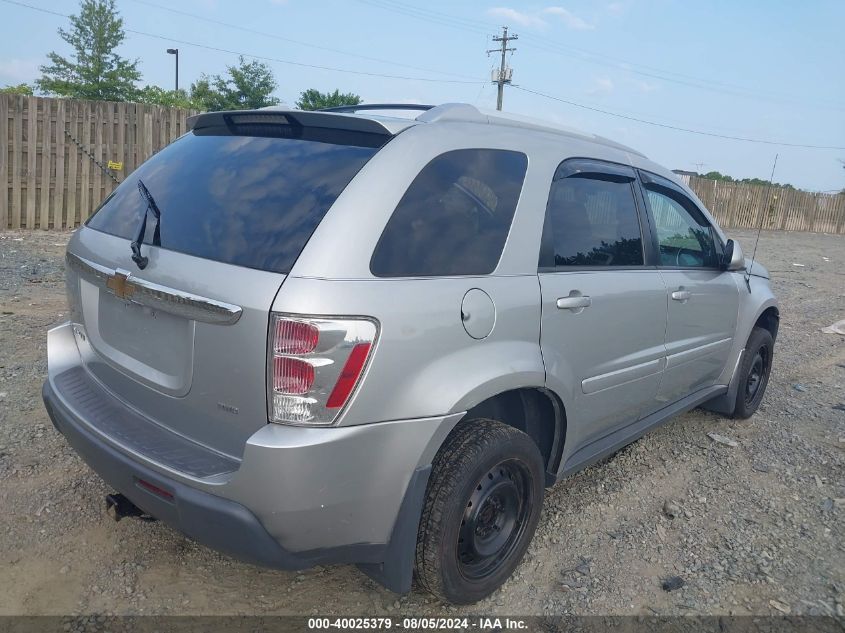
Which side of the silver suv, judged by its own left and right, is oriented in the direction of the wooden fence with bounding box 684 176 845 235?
front

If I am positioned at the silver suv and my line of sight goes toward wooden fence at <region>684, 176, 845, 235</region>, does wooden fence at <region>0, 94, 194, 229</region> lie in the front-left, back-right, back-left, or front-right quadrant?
front-left

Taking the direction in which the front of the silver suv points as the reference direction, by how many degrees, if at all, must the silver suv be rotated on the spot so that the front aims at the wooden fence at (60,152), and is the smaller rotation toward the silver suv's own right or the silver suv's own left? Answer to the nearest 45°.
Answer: approximately 90° to the silver suv's own left

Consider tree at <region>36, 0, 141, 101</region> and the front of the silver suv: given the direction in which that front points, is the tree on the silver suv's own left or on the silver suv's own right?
on the silver suv's own left

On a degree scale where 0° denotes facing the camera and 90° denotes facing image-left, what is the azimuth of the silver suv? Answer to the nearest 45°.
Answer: approximately 225°

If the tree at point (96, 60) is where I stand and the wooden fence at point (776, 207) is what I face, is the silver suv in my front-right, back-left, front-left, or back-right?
front-right
